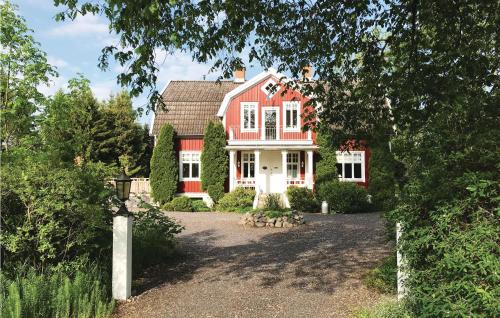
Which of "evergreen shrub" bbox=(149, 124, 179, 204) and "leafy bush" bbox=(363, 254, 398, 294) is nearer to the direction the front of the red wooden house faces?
the leafy bush

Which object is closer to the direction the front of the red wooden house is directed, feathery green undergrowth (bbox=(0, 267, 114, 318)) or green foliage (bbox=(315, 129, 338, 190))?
the feathery green undergrowth

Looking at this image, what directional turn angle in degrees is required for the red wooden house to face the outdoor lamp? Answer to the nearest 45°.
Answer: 0° — it already faces it

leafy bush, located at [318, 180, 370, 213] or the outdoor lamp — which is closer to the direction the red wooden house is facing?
the outdoor lamp

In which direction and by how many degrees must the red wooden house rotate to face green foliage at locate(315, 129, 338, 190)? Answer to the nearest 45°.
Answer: approximately 90° to its left

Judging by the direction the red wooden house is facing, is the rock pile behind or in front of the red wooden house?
in front

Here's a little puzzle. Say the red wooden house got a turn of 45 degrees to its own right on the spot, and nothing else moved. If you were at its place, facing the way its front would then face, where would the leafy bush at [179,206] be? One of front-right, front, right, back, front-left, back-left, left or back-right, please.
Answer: front

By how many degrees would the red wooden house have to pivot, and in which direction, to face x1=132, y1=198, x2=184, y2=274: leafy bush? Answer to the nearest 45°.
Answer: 0° — it already faces it

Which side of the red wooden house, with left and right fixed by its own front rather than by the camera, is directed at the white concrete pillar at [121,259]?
front

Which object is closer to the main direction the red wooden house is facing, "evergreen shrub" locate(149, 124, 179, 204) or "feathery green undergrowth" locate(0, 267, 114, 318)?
the feathery green undergrowth

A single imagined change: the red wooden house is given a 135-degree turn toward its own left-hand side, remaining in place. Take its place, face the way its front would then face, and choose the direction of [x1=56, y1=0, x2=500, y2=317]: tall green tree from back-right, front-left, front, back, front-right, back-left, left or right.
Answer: back-right

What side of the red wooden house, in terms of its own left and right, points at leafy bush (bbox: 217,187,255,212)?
front

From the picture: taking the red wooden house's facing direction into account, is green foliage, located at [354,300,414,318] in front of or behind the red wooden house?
in front

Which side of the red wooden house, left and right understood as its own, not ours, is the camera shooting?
front

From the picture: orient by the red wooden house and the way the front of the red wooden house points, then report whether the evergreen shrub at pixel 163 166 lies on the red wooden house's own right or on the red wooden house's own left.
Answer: on the red wooden house's own right

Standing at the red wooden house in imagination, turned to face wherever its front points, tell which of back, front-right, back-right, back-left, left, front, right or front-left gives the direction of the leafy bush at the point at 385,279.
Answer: front
